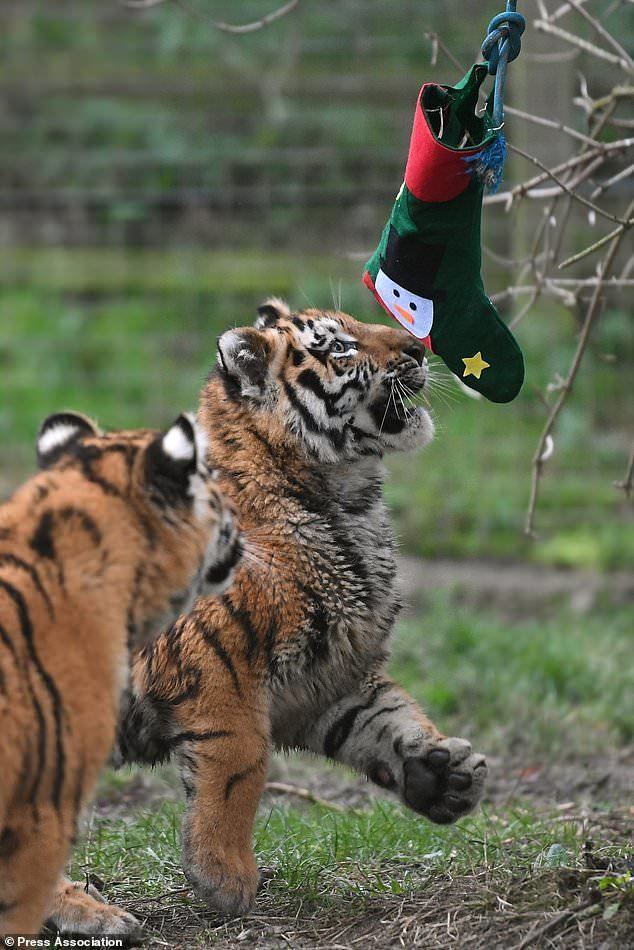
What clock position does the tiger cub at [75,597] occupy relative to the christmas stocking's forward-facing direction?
The tiger cub is roughly at 1 o'clock from the christmas stocking.

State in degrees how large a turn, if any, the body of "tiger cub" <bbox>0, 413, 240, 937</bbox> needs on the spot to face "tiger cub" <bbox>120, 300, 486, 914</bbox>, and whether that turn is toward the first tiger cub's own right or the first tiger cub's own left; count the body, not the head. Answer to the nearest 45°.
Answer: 0° — it already faces it

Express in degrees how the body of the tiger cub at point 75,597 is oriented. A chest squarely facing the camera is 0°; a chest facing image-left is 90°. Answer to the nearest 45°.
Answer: approximately 225°

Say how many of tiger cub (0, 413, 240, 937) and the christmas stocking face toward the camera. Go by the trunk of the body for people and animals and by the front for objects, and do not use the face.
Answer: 1

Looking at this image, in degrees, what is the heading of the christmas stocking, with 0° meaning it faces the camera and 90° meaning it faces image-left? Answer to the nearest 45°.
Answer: approximately 0°
